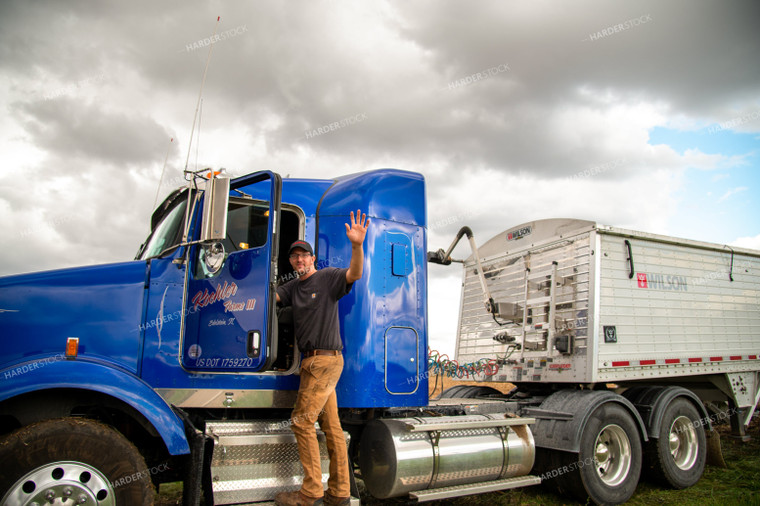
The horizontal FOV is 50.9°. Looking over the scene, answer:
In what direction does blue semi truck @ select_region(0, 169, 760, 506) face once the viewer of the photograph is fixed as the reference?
facing the viewer and to the left of the viewer

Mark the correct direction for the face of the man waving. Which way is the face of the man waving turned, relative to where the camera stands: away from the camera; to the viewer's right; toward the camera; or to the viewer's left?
toward the camera
